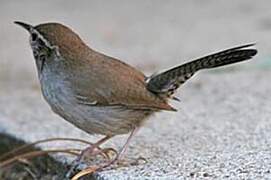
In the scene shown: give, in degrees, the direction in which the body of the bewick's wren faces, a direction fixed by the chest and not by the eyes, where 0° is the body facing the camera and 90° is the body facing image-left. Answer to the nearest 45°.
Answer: approximately 90°
